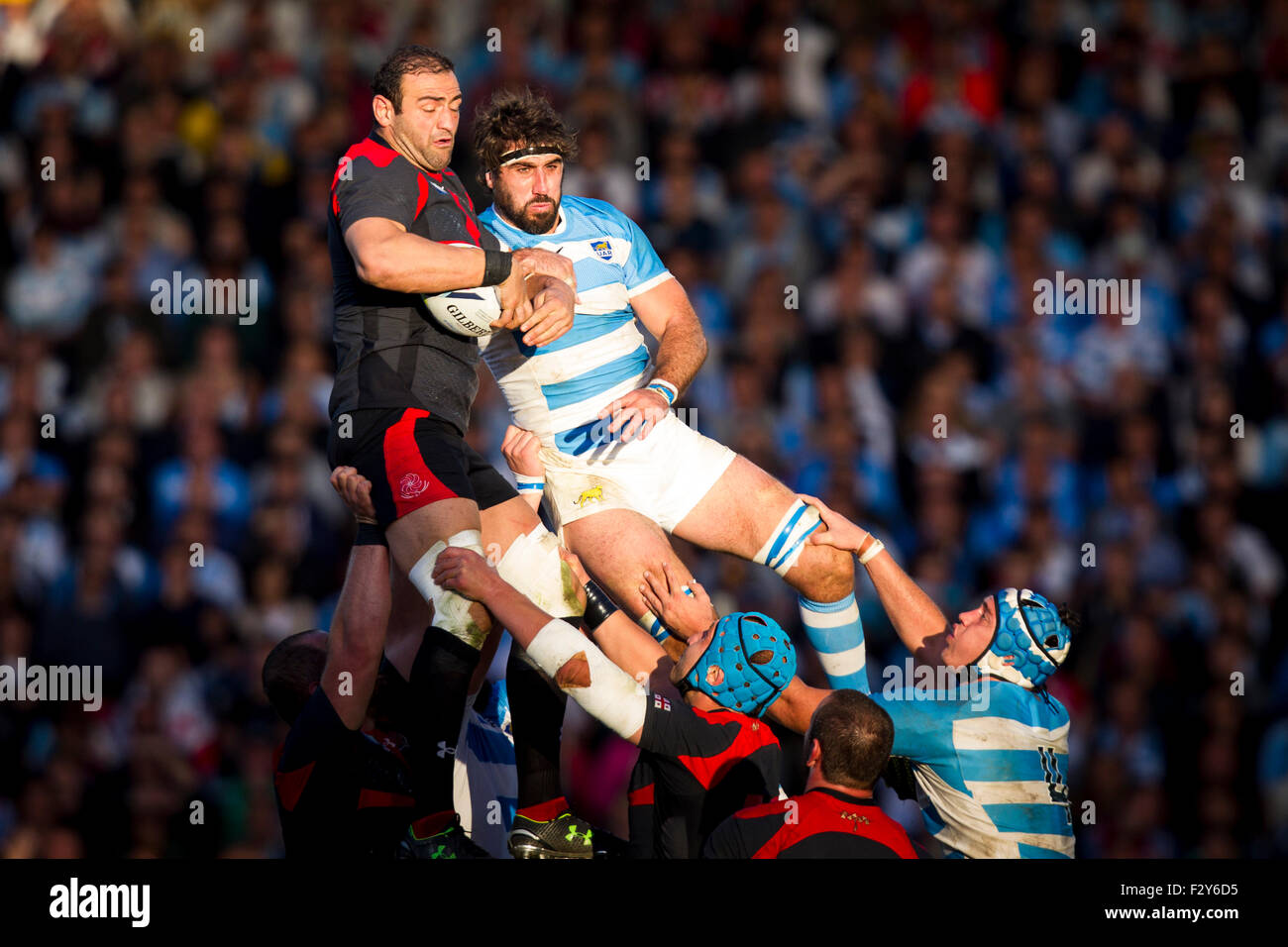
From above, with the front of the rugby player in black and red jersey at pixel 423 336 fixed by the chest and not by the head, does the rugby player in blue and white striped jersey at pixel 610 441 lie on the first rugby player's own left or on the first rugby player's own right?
on the first rugby player's own left

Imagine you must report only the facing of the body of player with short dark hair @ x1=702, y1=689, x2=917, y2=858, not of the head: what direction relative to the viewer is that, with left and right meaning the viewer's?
facing away from the viewer and to the left of the viewer

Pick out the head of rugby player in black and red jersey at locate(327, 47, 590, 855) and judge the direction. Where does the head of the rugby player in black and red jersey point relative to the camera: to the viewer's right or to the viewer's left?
to the viewer's right

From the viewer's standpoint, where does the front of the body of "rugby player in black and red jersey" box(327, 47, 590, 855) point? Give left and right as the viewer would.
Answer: facing the viewer and to the right of the viewer

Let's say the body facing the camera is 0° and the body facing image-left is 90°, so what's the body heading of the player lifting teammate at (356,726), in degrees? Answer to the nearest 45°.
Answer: approximately 270°

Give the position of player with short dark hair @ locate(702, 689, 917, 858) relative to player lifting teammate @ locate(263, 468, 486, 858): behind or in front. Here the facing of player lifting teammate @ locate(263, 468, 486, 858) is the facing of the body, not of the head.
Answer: in front

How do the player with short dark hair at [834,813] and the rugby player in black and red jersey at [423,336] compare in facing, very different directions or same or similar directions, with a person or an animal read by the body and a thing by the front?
very different directions

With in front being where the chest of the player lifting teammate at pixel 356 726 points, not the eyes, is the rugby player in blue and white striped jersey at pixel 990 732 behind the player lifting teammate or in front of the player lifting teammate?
in front

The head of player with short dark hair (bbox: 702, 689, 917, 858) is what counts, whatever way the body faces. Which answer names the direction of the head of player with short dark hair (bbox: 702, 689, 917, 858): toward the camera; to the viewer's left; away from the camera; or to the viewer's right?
away from the camera
